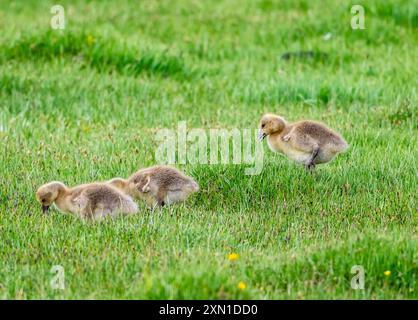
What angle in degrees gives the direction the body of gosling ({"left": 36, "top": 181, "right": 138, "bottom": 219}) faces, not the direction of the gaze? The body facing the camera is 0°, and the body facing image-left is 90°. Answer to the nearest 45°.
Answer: approximately 90°

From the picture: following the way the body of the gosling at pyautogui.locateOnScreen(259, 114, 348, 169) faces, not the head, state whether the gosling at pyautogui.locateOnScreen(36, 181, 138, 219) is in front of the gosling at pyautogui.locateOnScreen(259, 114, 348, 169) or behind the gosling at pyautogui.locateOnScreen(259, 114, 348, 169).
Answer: in front

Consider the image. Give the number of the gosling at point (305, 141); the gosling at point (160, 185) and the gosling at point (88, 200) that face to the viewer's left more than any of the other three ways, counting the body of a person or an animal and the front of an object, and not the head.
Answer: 3

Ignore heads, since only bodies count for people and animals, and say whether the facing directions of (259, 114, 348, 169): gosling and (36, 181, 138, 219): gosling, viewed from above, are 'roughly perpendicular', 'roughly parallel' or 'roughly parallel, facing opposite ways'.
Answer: roughly parallel

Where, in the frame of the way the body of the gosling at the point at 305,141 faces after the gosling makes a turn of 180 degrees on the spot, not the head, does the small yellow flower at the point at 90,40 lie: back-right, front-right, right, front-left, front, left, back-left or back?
back-left

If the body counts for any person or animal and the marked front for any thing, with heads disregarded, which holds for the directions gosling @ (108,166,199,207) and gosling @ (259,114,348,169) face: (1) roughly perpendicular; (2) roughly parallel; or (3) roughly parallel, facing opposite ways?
roughly parallel

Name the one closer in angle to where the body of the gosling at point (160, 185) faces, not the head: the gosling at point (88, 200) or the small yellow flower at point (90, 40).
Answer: the gosling

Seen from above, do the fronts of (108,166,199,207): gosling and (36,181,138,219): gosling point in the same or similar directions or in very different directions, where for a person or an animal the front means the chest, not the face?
same or similar directions

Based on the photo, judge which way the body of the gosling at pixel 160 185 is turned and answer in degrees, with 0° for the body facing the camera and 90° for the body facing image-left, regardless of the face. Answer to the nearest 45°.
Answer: approximately 90°

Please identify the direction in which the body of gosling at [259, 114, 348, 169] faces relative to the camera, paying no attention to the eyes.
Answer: to the viewer's left

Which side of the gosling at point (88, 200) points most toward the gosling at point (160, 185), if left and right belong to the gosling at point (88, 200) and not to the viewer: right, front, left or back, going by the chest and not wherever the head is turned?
back

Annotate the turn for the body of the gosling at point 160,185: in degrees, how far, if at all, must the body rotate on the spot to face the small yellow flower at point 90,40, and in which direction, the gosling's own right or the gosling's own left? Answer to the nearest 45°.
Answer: approximately 90° to the gosling's own right

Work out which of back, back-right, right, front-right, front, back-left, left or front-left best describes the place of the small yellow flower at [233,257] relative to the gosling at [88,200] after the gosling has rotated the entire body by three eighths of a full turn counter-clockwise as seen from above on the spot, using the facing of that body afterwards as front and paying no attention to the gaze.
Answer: front
